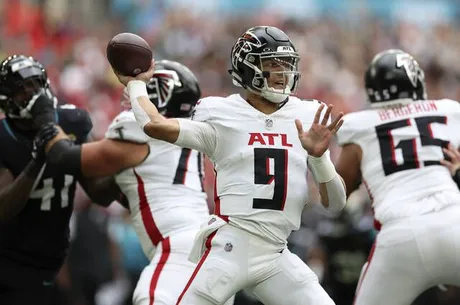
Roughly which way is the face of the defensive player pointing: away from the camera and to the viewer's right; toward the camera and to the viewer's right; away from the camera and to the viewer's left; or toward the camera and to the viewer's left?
toward the camera and to the viewer's right

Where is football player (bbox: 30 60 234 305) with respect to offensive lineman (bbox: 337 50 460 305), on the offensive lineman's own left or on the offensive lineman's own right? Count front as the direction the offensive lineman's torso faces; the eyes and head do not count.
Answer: on the offensive lineman's own left

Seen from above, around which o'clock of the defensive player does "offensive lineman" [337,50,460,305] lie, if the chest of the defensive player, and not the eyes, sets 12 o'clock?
The offensive lineman is roughly at 11 o'clock from the defensive player.

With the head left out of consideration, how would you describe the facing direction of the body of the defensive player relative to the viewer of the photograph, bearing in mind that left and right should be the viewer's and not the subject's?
facing the viewer and to the right of the viewer

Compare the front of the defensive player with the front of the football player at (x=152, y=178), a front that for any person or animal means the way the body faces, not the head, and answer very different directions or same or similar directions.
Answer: very different directions

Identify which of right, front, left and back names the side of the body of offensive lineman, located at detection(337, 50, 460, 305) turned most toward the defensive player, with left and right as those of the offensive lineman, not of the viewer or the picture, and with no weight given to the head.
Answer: left

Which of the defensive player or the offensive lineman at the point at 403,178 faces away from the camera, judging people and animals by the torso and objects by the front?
the offensive lineman

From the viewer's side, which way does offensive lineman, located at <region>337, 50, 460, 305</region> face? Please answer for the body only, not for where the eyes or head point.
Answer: away from the camera

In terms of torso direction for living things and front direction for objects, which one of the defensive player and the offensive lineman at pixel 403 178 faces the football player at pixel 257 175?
the defensive player

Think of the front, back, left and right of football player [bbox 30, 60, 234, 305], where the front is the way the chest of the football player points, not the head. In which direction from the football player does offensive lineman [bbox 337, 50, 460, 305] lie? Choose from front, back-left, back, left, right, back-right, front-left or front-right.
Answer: back-right

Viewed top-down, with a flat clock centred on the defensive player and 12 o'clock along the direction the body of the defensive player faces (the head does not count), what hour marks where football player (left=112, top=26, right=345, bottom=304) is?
The football player is roughly at 12 o'clock from the defensive player.

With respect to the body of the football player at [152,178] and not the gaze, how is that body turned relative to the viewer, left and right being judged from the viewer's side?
facing away from the viewer and to the left of the viewer

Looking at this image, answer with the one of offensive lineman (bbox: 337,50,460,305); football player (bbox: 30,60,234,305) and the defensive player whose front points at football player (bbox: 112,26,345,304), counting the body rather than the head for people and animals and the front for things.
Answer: the defensive player

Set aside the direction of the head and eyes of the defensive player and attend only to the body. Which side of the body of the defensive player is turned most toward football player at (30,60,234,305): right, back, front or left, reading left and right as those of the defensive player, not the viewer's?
front

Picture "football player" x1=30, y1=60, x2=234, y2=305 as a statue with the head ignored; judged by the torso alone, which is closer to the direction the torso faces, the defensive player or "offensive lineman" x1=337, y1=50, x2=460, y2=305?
the defensive player
